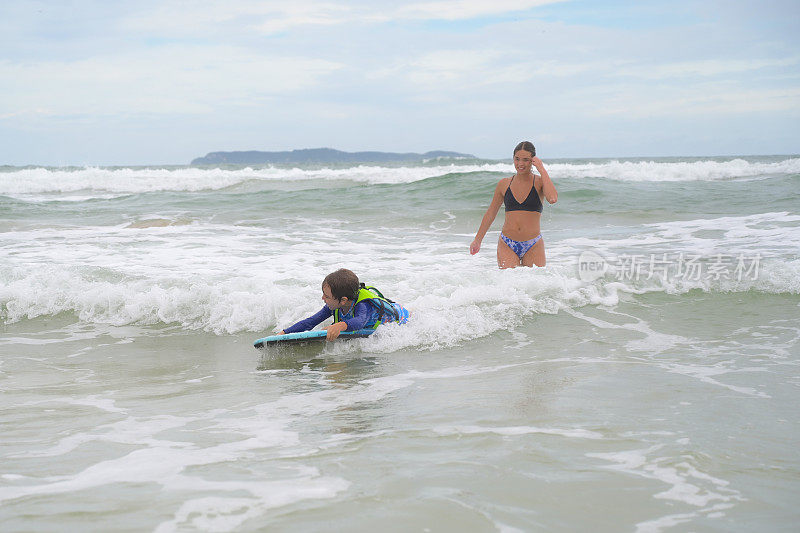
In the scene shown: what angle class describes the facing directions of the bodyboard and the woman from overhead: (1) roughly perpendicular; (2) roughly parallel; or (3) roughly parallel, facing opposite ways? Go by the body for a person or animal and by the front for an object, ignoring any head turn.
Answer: roughly perpendicular

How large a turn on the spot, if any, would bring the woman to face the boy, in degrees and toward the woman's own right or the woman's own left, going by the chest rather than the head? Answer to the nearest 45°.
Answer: approximately 45° to the woman's own right

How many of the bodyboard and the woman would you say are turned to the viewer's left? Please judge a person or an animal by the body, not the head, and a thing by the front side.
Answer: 1

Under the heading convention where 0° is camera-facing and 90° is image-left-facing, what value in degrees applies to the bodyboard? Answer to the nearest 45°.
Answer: approximately 90°

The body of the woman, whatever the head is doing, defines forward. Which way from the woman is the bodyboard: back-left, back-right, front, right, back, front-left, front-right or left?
front-right

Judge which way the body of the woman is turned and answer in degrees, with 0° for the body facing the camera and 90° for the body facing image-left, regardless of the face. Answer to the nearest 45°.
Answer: approximately 0°
